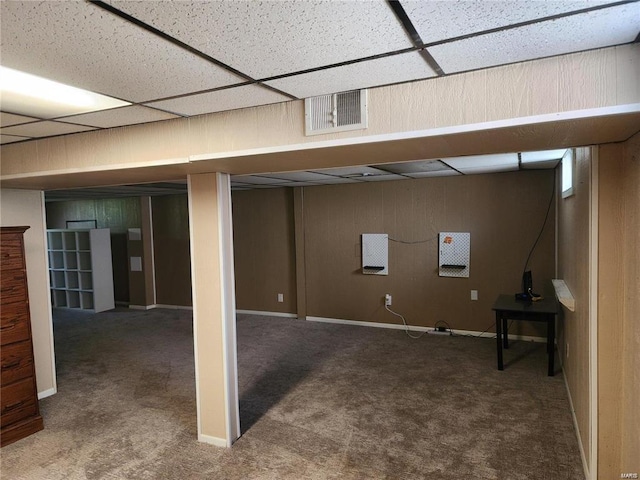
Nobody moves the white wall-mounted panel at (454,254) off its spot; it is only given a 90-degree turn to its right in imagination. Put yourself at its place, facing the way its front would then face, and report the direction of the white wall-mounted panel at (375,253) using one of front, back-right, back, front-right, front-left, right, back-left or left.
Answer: front

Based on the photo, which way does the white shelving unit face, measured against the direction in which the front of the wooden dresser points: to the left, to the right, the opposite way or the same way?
to the right

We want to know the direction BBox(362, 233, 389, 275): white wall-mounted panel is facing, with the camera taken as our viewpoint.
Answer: facing the viewer

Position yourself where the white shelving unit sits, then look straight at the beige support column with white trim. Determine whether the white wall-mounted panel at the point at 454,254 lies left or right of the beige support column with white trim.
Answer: left

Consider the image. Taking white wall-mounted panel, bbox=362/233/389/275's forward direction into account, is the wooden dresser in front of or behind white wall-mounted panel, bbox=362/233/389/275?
in front

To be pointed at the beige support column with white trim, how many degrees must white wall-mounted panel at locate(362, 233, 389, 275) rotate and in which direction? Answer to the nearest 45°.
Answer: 0° — it already faces it

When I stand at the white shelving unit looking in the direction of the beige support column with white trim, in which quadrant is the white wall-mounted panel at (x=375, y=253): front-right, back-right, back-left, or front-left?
front-left

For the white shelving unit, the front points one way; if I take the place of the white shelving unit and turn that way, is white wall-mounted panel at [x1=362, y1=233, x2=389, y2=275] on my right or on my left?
on my left

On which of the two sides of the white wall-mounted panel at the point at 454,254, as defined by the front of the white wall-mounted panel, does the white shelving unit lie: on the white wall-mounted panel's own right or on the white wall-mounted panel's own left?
on the white wall-mounted panel's own right

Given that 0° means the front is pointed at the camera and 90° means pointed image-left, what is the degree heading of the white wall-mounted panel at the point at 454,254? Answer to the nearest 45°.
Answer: approximately 0°

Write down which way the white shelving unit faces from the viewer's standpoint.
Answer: facing the viewer and to the left of the viewer

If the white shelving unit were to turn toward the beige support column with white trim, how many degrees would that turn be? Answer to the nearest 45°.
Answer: approximately 45° to its left

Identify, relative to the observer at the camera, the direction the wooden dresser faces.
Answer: facing the viewer and to the right of the viewer

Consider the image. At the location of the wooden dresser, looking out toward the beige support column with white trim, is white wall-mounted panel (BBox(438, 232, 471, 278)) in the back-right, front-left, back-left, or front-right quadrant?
front-left
